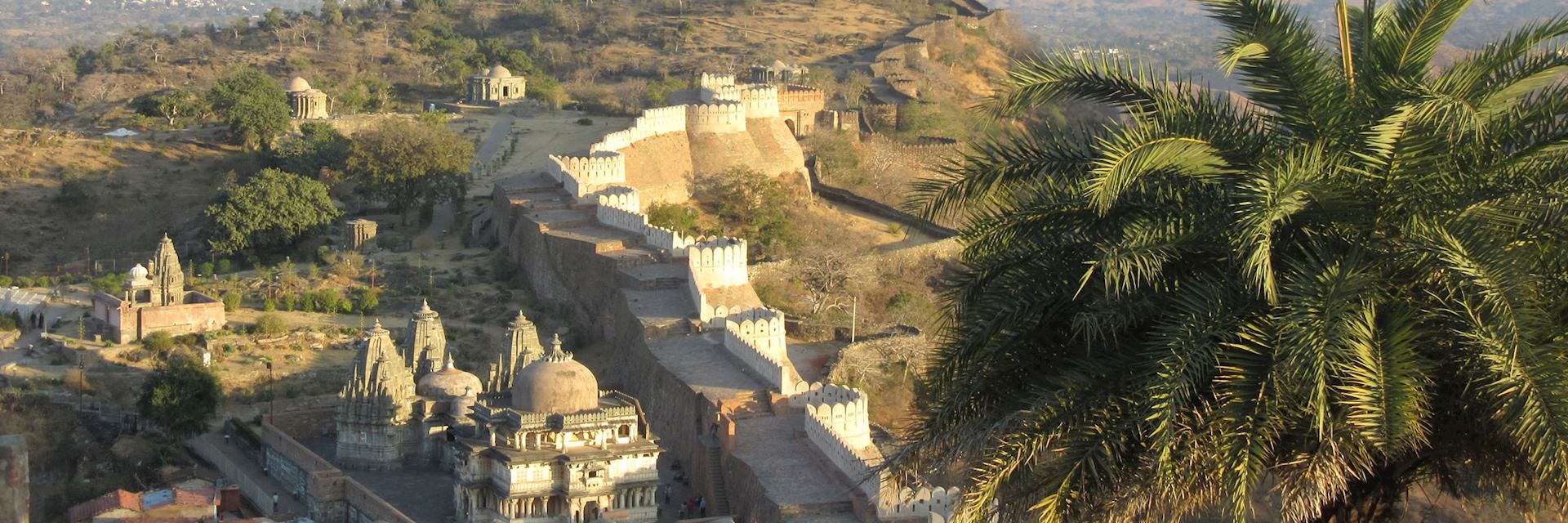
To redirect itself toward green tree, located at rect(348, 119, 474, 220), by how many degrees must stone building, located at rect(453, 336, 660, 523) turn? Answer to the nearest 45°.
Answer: approximately 180°

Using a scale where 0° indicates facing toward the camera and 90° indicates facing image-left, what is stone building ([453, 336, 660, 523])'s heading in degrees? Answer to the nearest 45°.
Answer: approximately 0°

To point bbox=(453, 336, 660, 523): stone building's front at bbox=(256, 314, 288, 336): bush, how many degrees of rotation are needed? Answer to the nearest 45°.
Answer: approximately 135° to its right

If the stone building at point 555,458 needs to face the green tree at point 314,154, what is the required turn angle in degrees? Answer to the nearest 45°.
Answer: approximately 180°

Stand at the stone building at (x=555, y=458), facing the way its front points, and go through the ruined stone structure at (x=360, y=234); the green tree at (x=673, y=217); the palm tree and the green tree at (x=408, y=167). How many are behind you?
3

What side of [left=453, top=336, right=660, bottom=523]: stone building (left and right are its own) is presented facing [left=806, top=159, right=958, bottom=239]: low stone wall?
back

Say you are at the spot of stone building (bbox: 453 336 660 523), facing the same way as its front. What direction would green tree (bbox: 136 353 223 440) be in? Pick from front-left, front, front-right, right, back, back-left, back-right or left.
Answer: back-right

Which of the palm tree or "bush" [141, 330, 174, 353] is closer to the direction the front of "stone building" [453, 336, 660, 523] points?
the palm tree

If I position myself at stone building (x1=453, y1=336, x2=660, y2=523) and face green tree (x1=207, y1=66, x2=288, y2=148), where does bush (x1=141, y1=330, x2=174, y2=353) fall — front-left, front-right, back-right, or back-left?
front-left

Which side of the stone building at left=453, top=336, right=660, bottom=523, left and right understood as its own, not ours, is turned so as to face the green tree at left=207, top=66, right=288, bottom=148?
back

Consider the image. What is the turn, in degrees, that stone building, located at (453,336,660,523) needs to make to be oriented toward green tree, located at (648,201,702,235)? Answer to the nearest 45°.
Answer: approximately 180°

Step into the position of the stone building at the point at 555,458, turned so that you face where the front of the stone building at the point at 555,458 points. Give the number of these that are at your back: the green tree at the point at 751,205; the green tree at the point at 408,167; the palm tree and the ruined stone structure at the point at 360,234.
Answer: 3

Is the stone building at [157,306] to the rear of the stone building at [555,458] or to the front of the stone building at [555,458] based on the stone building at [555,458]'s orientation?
to the rear

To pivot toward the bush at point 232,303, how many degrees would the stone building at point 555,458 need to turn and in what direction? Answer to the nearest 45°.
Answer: approximately 135° to its right
